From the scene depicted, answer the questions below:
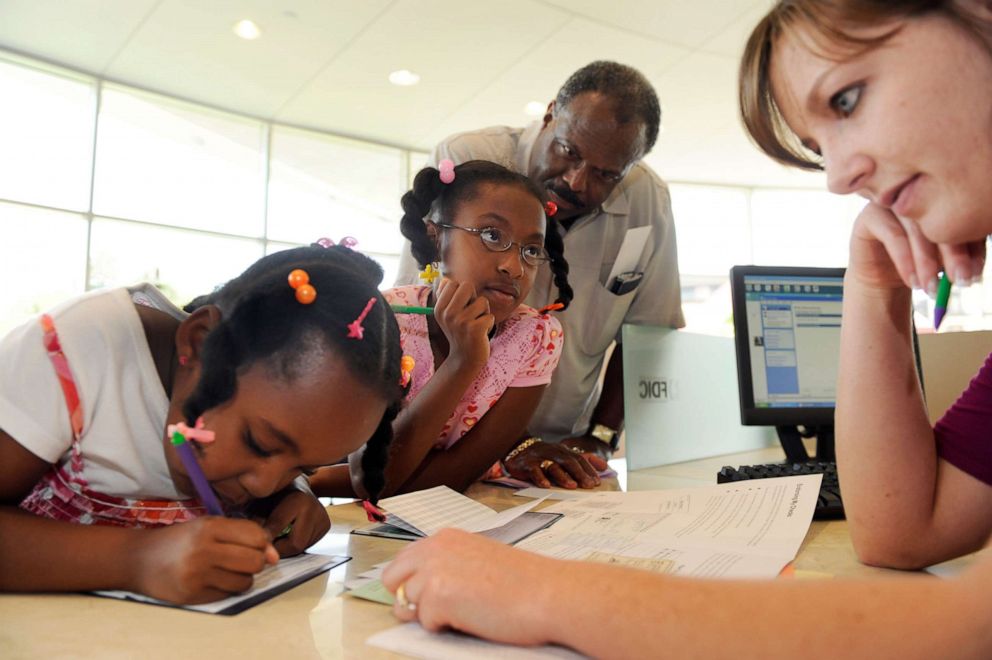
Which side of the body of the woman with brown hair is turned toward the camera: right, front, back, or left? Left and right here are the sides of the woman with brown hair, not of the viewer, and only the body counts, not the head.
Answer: left

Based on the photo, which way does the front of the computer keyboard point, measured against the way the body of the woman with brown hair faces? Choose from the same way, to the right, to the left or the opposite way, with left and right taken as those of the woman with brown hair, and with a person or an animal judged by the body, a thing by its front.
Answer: to the left

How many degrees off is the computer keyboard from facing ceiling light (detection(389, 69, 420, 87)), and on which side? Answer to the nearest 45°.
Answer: approximately 135° to its right

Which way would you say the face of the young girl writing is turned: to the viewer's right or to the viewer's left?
to the viewer's right

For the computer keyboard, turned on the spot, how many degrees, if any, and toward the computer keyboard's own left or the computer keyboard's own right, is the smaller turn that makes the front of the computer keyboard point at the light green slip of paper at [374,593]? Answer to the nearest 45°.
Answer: approximately 45° to the computer keyboard's own right

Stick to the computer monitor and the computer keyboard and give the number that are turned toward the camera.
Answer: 2

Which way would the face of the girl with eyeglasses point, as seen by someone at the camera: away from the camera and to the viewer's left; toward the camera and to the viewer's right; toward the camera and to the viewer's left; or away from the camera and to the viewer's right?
toward the camera and to the viewer's right
